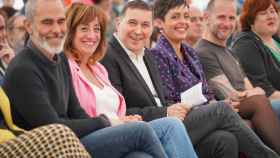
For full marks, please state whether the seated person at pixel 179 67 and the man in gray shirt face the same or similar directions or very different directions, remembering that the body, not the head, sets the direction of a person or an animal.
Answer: same or similar directions

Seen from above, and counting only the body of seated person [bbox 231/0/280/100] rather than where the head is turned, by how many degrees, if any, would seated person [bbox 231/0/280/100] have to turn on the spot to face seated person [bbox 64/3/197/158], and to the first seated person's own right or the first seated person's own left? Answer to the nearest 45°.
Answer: approximately 90° to the first seated person's own right

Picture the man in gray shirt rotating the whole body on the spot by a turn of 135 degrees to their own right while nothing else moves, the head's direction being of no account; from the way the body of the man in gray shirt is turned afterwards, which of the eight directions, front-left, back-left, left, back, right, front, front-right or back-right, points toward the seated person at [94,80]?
front-left

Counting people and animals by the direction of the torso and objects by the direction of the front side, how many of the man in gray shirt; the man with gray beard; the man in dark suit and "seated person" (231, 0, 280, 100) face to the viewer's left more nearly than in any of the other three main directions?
0

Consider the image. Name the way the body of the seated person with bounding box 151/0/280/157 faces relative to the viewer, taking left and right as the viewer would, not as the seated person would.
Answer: facing the viewer and to the right of the viewer

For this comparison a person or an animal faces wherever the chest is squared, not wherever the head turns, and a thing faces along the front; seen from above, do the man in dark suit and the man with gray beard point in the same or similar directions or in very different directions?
same or similar directions

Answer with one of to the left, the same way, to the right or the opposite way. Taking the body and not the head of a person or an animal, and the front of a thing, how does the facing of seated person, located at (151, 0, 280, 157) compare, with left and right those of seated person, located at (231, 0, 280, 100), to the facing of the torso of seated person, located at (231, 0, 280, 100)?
the same way

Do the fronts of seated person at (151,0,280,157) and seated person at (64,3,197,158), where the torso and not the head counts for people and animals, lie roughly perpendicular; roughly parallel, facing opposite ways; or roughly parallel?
roughly parallel

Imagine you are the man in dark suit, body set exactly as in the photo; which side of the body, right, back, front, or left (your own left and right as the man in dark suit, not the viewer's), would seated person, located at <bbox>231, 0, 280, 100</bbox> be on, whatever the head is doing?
left

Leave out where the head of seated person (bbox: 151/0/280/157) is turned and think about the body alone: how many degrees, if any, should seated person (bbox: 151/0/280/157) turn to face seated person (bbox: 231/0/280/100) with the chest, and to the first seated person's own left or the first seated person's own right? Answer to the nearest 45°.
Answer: approximately 90° to the first seated person's own left

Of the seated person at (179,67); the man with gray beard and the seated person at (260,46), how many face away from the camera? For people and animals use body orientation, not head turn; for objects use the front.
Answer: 0
